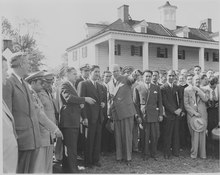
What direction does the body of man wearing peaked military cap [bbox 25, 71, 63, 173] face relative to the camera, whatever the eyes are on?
to the viewer's right

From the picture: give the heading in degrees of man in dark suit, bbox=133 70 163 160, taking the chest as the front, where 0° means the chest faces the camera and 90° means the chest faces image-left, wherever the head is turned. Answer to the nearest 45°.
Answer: approximately 0°

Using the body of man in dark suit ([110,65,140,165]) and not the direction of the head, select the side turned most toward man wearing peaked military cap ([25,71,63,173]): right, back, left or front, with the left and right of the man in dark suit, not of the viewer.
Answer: front

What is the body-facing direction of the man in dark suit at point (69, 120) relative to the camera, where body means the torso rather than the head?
to the viewer's right

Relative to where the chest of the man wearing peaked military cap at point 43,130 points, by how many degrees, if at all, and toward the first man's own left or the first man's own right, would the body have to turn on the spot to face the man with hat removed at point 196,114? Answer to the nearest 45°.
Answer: approximately 45° to the first man's own left
